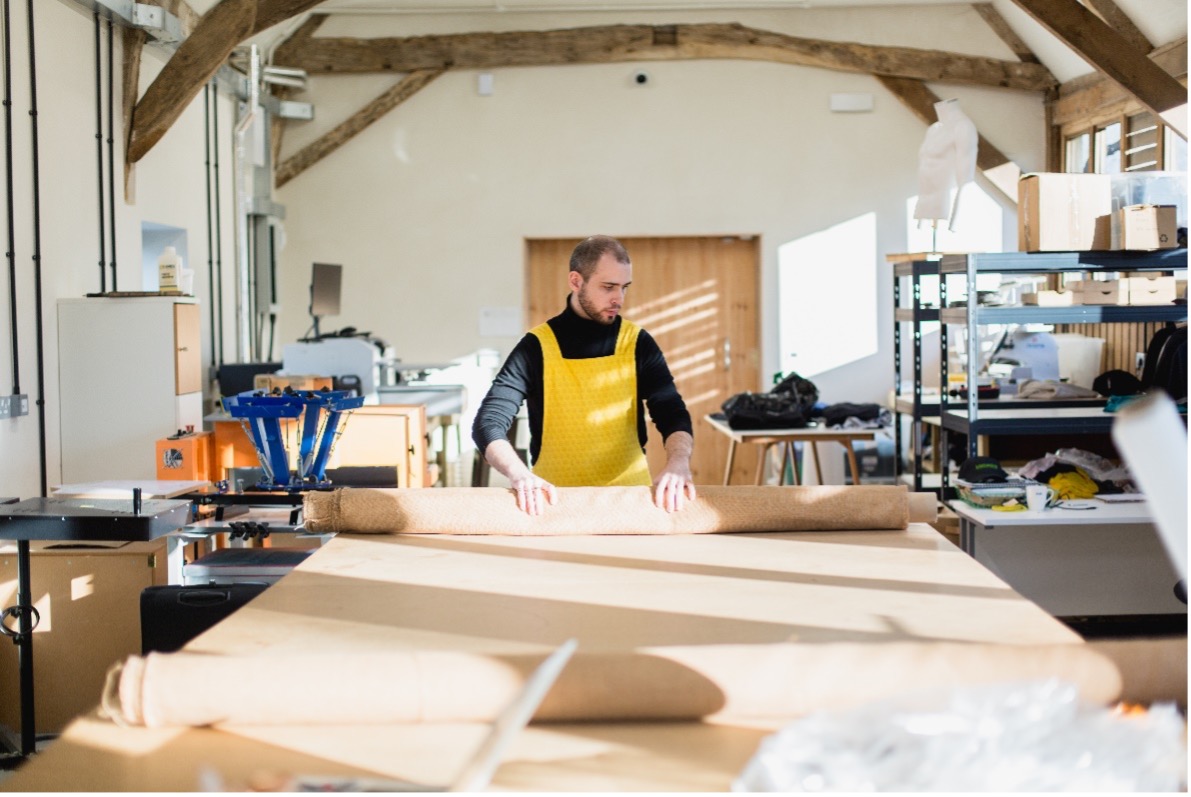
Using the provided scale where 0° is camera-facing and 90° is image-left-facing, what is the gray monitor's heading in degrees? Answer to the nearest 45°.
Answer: approximately 315°

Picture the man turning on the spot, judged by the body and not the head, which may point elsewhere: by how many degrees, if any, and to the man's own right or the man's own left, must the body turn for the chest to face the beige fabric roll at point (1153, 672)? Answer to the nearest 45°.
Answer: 0° — they already face it

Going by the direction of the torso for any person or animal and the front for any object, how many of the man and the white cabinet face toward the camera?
1

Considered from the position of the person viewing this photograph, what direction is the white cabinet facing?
facing to the right of the viewer

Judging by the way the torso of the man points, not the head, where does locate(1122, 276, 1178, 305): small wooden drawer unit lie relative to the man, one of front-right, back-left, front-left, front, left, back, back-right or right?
back-left

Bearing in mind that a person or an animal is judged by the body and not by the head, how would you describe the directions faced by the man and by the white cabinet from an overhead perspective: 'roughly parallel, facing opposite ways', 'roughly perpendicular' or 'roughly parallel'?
roughly perpendicular
